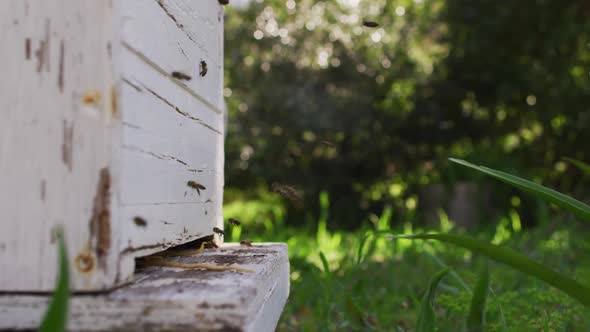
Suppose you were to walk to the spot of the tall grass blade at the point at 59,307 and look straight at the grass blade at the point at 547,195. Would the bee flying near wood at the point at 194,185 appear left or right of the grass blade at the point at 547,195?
left
